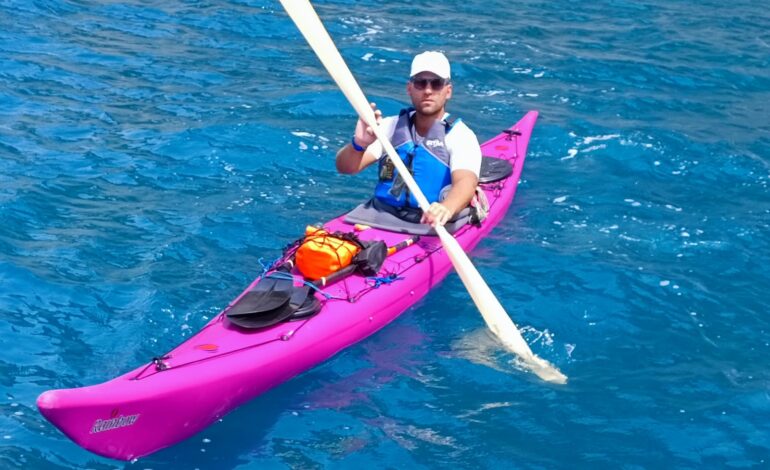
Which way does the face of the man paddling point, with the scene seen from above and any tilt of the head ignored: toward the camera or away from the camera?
toward the camera

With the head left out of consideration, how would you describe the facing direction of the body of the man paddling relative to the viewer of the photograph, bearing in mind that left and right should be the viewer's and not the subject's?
facing the viewer and to the left of the viewer

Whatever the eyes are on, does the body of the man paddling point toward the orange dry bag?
yes
